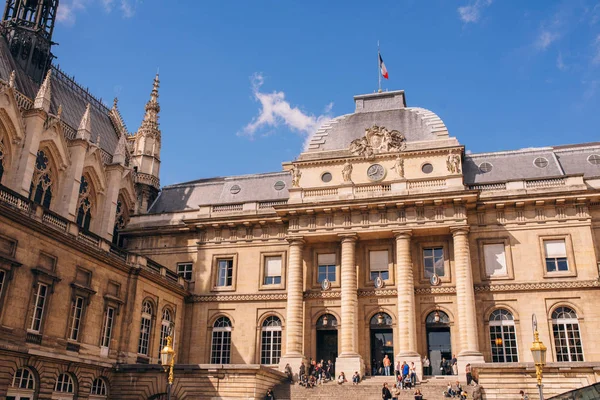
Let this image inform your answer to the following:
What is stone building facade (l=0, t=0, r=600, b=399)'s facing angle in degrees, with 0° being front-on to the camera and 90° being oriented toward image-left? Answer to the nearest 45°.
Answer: approximately 0°

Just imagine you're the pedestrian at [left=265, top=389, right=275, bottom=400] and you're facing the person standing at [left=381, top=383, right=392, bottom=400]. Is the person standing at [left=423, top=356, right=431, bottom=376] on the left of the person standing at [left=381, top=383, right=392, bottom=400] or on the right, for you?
left
